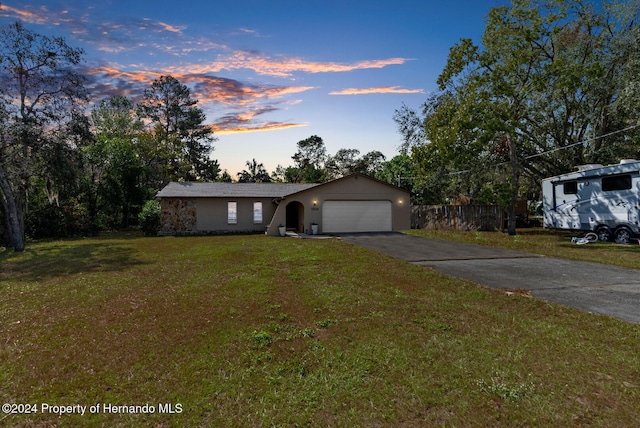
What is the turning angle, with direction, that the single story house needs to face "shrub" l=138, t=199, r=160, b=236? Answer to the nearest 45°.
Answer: approximately 90° to its right

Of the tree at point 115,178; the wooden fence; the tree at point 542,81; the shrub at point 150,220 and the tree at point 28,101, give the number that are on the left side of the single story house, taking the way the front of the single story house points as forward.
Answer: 2

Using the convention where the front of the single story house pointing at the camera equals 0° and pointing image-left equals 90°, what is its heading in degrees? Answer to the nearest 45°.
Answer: approximately 0°

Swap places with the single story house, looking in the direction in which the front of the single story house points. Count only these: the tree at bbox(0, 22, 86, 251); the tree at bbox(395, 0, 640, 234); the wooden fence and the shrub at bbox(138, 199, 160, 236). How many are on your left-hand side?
2

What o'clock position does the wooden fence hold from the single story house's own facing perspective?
The wooden fence is roughly at 9 o'clock from the single story house.

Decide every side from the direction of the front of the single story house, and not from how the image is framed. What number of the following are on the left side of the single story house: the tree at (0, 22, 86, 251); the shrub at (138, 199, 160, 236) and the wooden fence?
1

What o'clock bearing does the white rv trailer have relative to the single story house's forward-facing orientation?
The white rv trailer is roughly at 10 o'clock from the single story house.

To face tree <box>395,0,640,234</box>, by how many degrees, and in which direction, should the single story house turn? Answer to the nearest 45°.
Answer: approximately 90° to its left

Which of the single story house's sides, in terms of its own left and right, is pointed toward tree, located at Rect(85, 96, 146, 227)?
right

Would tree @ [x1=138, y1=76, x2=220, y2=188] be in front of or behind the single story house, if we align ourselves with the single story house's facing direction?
behind
